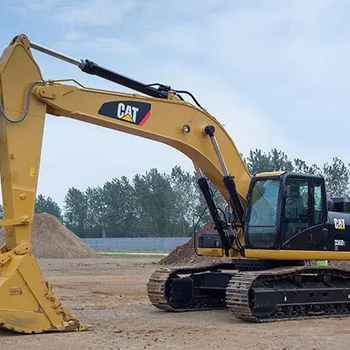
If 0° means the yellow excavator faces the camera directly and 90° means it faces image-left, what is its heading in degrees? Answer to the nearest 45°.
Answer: approximately 45°

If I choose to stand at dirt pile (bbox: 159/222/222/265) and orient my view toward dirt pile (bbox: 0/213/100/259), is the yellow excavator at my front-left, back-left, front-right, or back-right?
back-left

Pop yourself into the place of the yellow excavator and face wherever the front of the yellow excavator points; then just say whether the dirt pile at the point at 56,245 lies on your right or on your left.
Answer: on your right

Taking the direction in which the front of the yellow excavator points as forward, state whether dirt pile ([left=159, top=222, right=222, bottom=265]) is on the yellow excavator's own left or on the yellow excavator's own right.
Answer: on the yellow excavator's own right

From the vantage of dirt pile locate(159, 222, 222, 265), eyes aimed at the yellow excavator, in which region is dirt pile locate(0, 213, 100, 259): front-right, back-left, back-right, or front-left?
back-right
